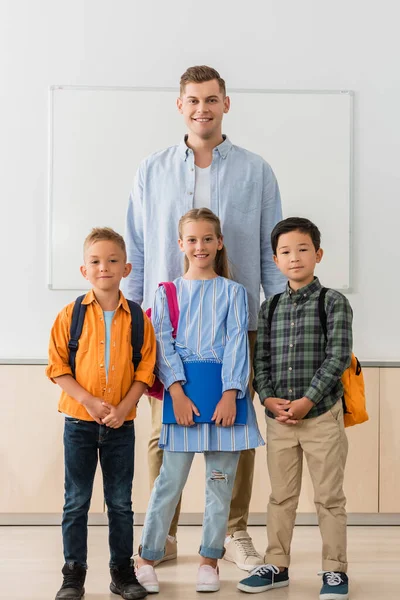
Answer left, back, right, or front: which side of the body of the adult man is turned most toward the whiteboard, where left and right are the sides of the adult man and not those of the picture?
back

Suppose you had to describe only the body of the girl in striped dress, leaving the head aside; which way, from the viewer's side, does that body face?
toward the camera

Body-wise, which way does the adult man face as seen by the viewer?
toward the camera

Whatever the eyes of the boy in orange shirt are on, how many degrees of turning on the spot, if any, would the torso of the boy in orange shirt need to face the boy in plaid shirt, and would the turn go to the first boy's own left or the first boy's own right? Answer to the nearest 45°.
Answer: approximately 90° to the first boy's own left
